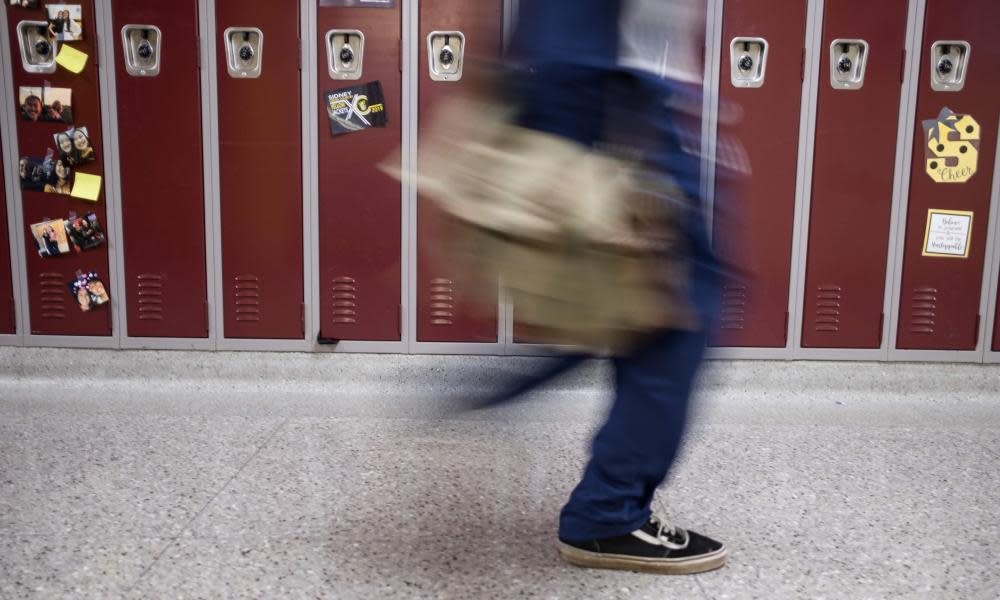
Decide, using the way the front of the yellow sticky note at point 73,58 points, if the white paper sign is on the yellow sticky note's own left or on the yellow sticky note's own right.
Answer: on the yellow sticky note's own left

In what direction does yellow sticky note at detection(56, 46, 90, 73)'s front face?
toward the camera

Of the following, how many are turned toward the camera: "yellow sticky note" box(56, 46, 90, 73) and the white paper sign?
2

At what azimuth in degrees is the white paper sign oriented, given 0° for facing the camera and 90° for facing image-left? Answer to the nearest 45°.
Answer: approximately 0°

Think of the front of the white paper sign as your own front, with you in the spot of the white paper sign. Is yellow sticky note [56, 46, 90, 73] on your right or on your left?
on your right
